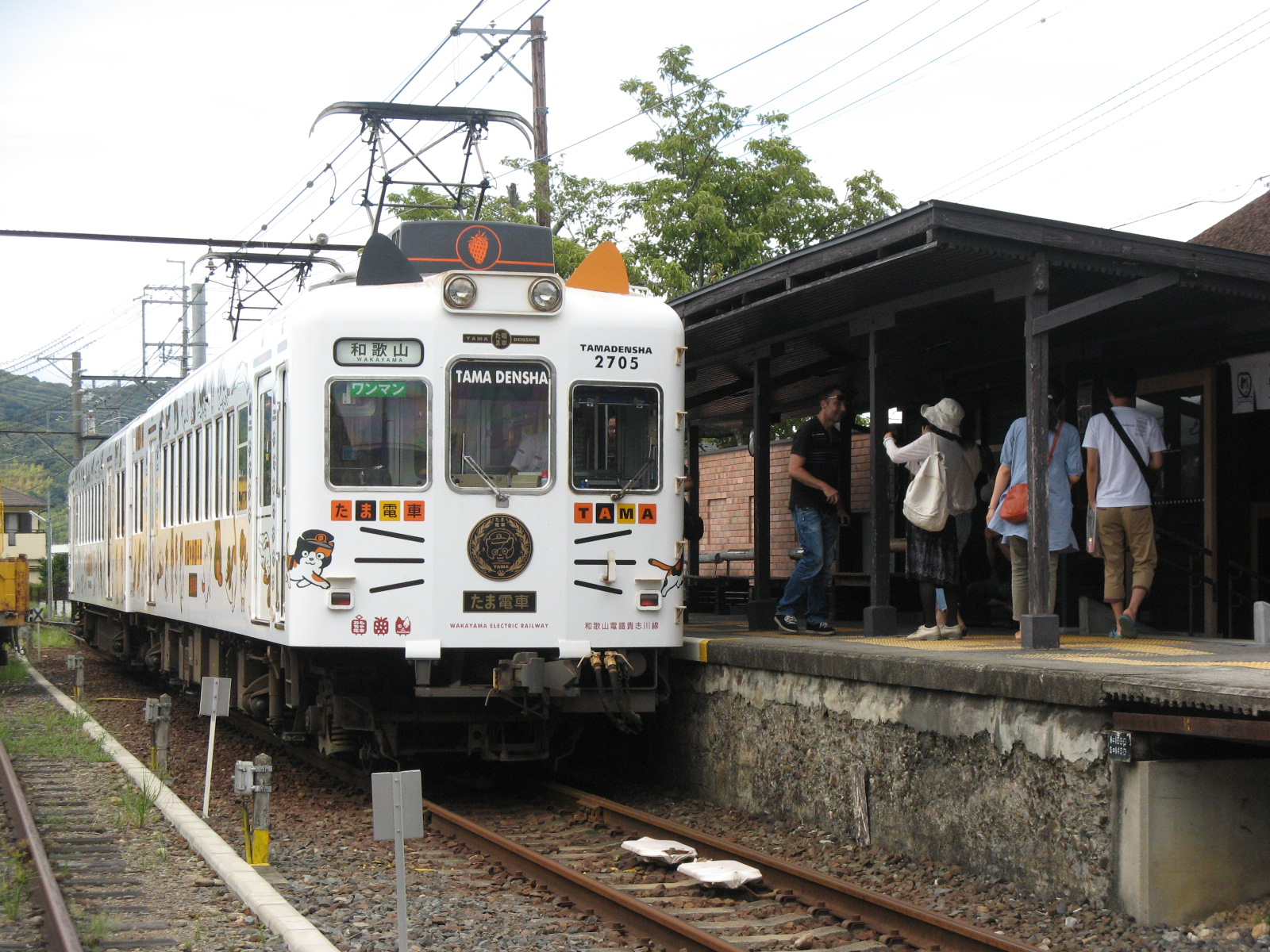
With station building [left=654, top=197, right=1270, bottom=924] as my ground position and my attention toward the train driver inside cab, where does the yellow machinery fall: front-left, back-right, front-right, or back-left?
front-right

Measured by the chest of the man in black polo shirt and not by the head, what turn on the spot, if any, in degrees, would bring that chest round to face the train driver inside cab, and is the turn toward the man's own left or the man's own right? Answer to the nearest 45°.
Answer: approximately 90° to the man's own right

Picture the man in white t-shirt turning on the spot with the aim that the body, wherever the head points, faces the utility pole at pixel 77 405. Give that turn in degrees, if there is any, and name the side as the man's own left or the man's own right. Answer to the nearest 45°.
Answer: approximately 45° to the man's own left

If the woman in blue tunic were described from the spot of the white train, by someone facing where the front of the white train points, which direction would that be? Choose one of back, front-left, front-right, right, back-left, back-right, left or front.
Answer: left

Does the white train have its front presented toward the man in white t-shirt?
no

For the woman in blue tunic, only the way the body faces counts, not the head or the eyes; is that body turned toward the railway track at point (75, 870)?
no

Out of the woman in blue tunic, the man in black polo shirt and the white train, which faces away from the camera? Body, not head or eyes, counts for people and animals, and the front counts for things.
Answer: the woman in blue tunic

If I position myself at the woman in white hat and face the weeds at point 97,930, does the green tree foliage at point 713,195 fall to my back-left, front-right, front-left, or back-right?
back-right

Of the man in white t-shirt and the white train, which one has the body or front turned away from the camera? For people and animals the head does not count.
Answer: the man in white t-shirt

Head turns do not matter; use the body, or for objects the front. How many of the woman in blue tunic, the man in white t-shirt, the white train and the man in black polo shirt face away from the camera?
2

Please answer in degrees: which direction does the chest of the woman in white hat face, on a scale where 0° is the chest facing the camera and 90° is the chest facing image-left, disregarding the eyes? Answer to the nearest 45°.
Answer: approximately 135°

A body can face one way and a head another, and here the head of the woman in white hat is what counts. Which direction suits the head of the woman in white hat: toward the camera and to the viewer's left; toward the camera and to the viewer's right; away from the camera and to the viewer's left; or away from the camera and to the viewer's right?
away from the camera and to the viewer's left

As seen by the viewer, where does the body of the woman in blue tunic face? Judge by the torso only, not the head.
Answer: away from the camera

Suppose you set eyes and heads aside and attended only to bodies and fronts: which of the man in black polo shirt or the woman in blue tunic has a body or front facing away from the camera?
the woman in blue tunic

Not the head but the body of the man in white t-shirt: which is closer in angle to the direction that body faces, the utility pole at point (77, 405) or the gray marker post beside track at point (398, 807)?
the utility pole

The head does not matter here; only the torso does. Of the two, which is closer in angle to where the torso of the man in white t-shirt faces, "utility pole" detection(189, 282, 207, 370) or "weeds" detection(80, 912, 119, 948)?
the utility pole

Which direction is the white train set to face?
toward the camera

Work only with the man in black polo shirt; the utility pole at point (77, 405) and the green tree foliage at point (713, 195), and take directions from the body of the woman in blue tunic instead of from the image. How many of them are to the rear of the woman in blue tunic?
0

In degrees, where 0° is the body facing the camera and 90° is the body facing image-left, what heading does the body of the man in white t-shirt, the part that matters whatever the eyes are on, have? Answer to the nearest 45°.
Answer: approximately 180°
